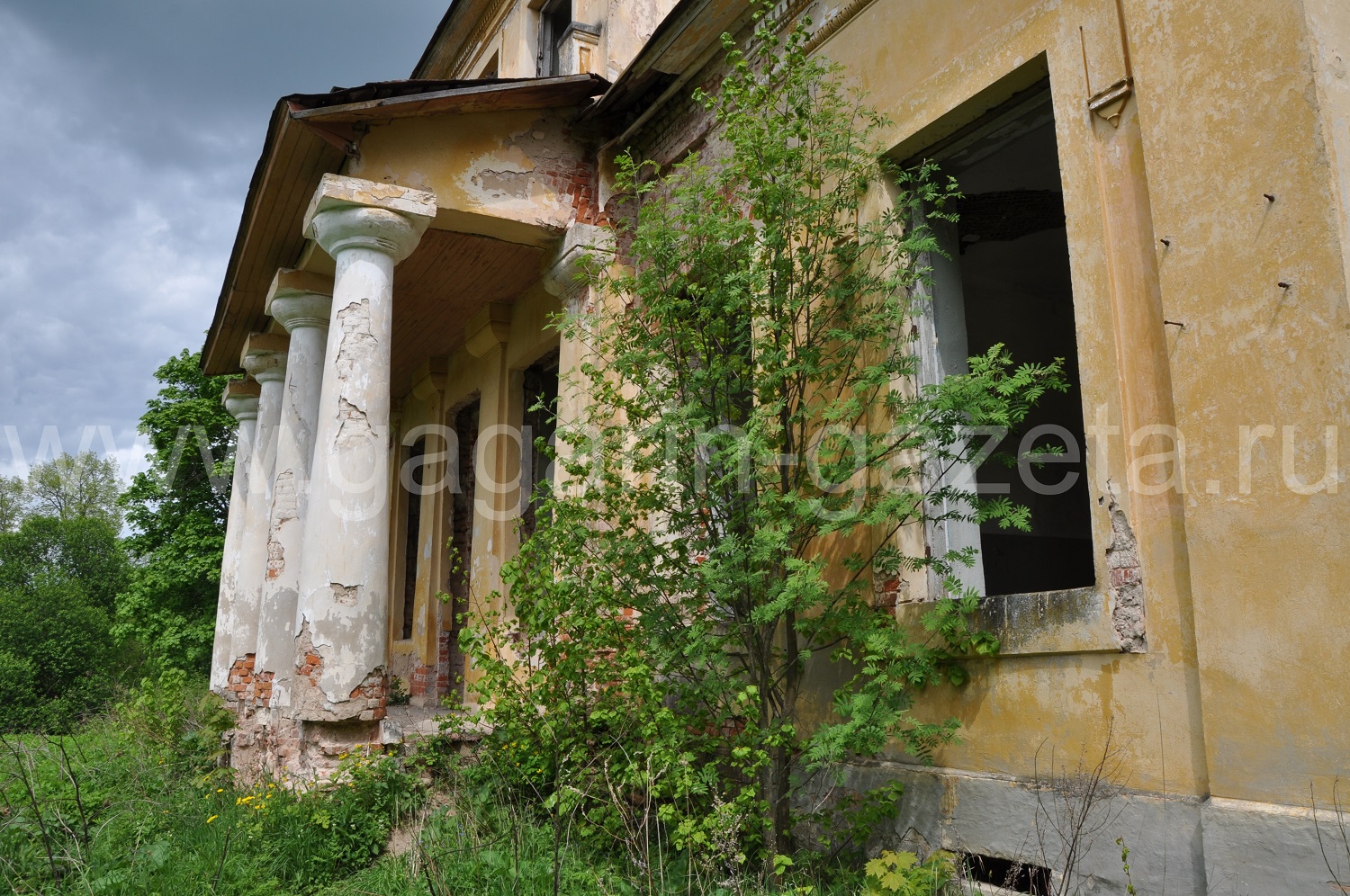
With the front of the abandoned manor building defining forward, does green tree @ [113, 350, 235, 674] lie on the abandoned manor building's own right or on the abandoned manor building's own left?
on the abandoned manor building's own right

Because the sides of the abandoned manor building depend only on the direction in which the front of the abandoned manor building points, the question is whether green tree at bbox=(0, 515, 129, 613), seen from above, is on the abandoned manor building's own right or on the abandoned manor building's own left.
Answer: on the abandoned manor building's own right

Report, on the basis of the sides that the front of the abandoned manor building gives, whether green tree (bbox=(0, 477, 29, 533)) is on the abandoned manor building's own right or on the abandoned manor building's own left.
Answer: on the abandoned manor building's own right

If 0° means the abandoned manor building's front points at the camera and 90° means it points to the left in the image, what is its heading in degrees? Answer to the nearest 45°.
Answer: approximately 45°
